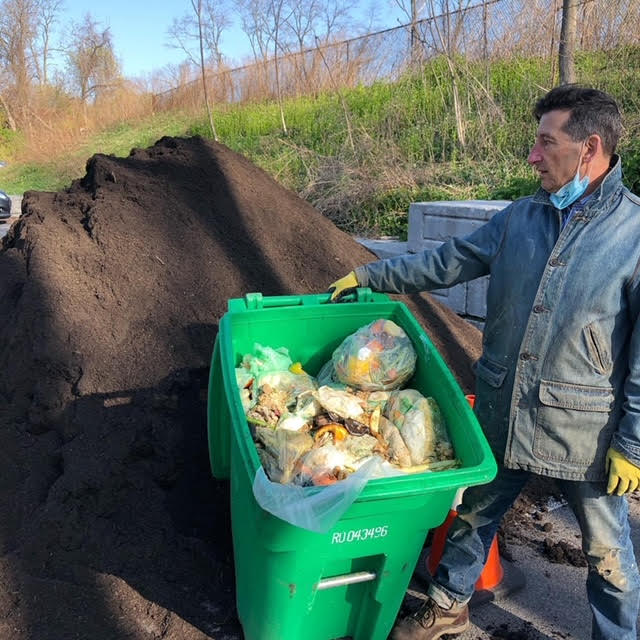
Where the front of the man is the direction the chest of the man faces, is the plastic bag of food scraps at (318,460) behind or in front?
in front

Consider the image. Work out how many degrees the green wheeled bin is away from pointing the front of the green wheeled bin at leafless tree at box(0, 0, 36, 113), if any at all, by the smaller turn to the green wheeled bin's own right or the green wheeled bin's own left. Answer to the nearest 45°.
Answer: approximately 135° to the green wheeled bin's own right

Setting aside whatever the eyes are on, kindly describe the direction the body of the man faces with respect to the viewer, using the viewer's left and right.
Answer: facing the viewer and to the left of the viewer

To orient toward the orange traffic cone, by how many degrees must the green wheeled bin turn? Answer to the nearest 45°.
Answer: approximately 135° to its left

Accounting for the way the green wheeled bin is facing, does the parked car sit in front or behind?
behind

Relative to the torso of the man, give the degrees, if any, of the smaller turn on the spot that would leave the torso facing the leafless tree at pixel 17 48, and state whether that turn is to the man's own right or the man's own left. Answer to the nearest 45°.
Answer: approximately 90° to the man's own right

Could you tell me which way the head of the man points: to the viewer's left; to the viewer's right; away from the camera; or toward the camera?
to the viewer's left

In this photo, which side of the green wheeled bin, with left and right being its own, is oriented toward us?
front

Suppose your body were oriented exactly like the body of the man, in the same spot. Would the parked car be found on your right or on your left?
on your right
